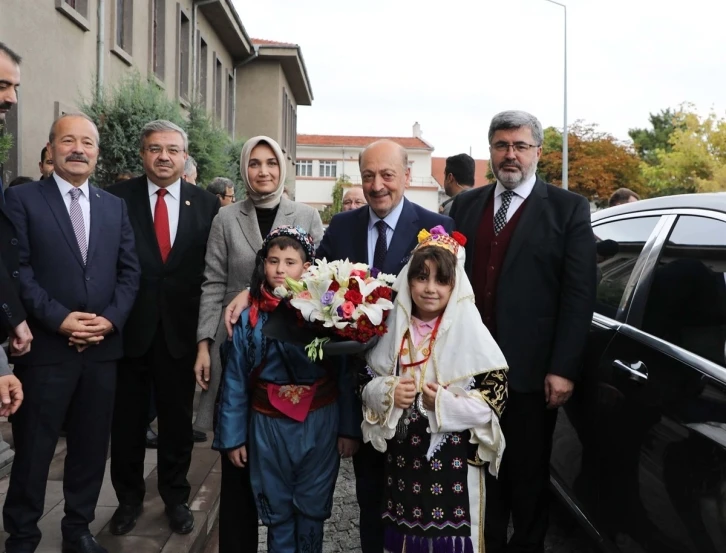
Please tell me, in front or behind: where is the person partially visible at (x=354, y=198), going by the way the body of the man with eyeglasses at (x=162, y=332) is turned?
behind

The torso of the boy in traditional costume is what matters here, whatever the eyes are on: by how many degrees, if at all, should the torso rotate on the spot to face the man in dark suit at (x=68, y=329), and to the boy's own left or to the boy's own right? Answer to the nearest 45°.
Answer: approximately 90° to the boy's own right

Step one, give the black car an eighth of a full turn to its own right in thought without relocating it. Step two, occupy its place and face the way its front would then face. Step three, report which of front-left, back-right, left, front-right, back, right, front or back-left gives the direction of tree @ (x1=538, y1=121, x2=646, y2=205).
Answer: back

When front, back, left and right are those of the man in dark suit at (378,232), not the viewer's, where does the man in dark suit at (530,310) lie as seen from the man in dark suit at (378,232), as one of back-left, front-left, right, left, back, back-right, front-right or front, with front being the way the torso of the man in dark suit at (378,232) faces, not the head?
left
